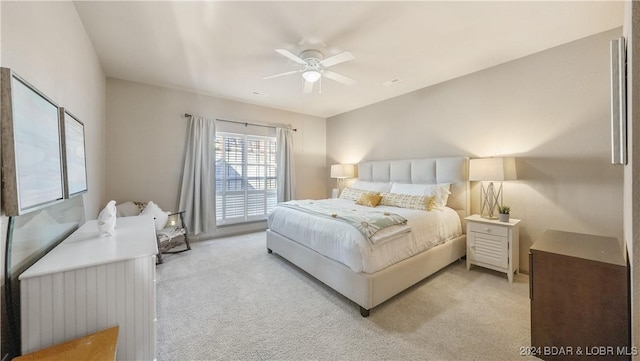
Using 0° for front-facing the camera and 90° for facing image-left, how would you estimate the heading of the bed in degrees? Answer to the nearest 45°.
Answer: approximately 45°

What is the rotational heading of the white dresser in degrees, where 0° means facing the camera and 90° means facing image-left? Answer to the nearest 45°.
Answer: approximately 270°

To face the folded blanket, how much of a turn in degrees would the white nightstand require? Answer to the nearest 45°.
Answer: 0° — it already faces it

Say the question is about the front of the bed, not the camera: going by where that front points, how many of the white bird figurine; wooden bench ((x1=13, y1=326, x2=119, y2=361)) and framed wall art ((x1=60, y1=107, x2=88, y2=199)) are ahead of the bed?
3

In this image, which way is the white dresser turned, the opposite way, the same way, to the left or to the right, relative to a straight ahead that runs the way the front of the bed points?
the opposite way

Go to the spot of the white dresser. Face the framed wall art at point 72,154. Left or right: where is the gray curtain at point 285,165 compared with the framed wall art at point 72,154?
right

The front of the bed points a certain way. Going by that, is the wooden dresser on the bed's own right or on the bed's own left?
on the bed's own left

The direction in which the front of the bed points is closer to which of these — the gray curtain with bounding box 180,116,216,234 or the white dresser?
the white dresser

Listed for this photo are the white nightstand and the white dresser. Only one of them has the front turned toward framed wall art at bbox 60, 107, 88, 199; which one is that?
the white nightstand
